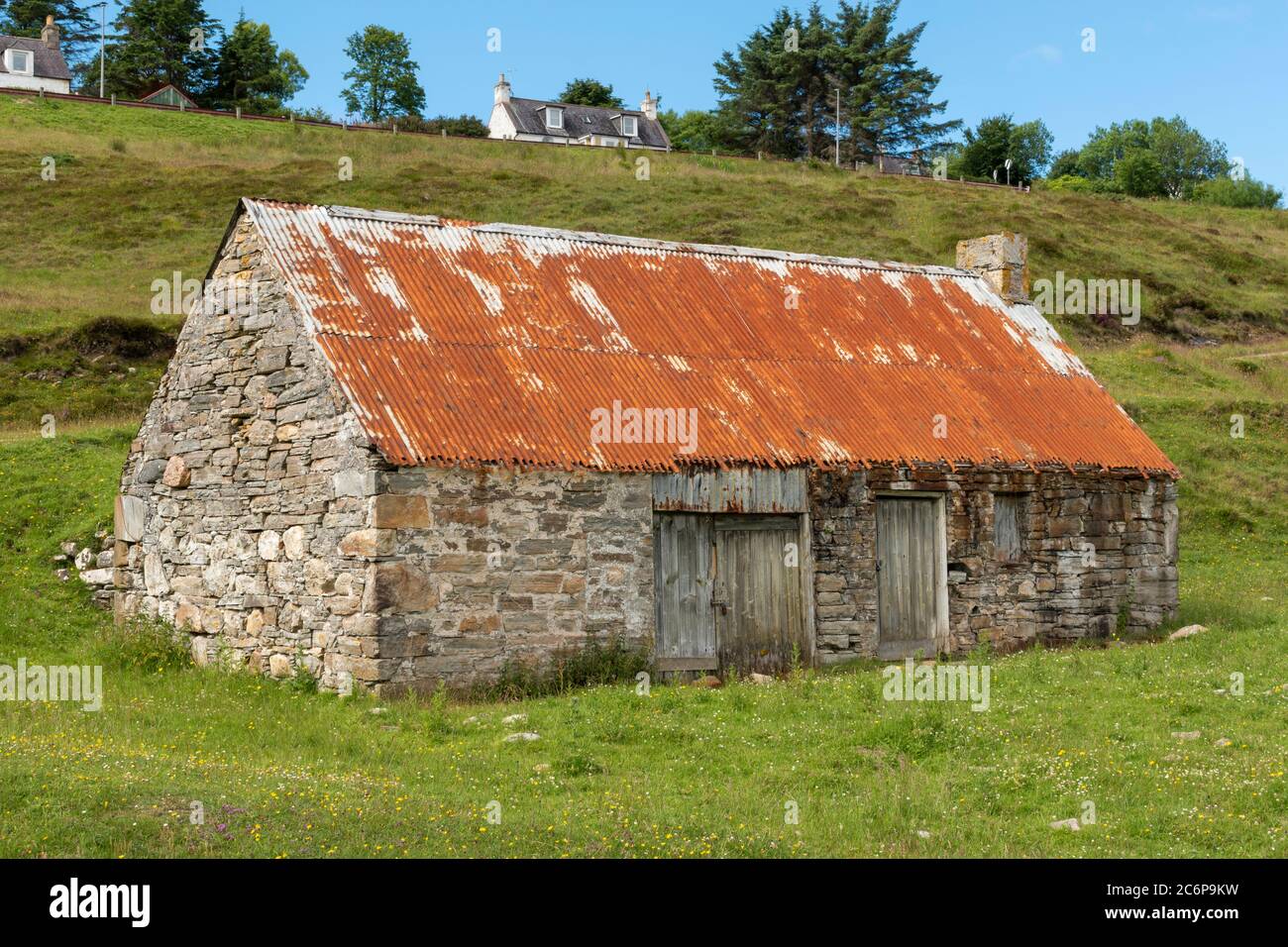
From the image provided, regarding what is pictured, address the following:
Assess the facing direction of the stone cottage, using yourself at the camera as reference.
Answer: facing the viewer and to the right of the viewer

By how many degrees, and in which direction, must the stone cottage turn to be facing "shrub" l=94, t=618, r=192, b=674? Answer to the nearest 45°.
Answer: approximately 135° to its right

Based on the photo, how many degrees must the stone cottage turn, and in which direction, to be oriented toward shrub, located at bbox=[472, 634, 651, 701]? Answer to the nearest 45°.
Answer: approximately 45° to its right
